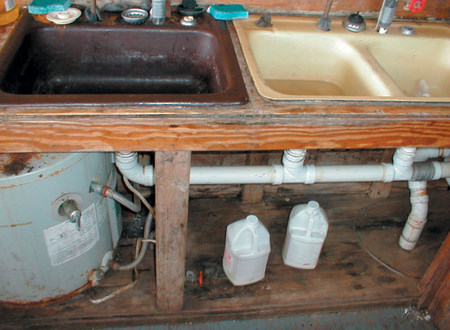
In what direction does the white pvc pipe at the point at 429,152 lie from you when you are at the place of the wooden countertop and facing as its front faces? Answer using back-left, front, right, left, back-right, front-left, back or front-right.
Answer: back-left

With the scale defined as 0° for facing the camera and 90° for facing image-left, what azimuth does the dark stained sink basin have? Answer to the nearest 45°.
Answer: approximately 0°

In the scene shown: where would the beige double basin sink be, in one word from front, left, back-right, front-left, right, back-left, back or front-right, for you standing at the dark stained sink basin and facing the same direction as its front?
left

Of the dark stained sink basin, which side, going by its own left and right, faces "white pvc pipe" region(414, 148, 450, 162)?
left

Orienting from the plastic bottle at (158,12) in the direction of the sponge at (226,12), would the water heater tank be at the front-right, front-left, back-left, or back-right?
back-right

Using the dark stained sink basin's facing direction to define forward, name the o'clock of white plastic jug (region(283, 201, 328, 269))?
The white plastic jug is roughly at 10 o'clock from the dark stained sink basin.

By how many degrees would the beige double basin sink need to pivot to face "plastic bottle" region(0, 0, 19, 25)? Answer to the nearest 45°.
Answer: approximately 45° to its right

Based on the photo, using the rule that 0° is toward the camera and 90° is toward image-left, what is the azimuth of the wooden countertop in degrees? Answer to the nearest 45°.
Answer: approximately 0°
